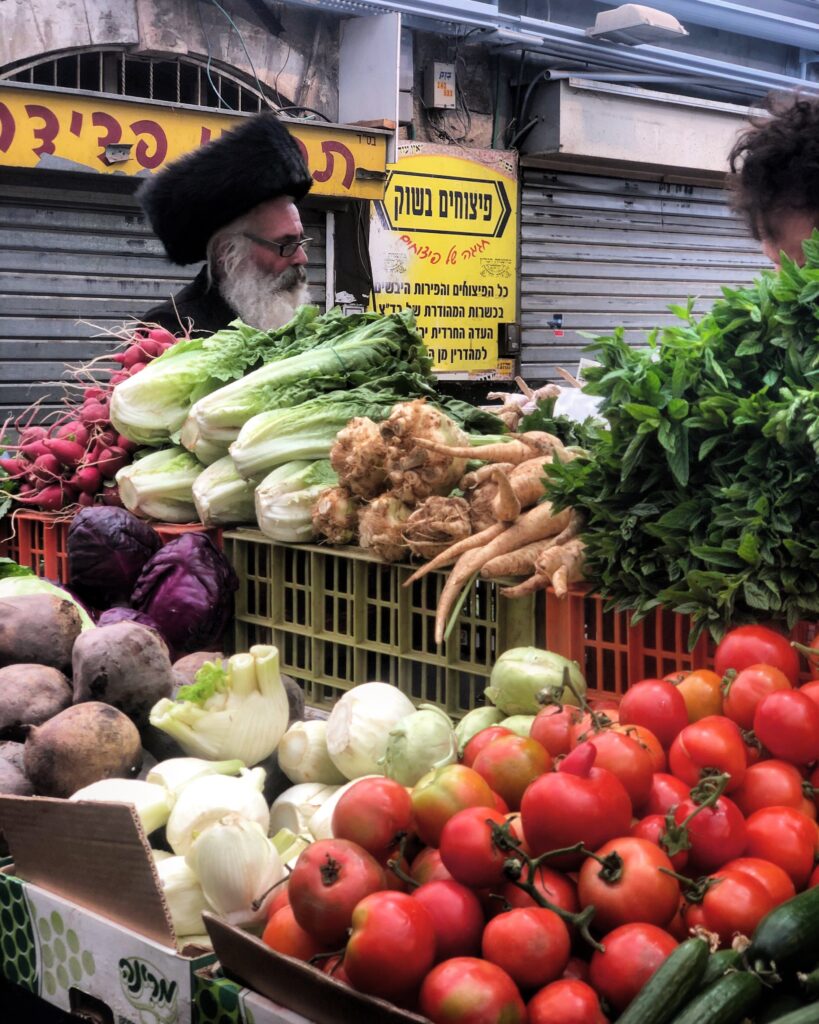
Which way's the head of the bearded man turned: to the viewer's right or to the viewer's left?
to the viewer's right

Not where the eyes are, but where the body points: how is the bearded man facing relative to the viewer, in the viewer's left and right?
facing to the right of the viewer

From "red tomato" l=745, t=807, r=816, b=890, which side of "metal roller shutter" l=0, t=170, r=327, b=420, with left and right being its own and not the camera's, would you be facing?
front

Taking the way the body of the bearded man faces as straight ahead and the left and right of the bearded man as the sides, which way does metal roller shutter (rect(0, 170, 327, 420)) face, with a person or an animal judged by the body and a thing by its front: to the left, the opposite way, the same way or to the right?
to the right

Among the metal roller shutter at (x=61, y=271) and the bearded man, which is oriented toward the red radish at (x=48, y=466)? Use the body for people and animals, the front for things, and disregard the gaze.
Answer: the metal roller shutter

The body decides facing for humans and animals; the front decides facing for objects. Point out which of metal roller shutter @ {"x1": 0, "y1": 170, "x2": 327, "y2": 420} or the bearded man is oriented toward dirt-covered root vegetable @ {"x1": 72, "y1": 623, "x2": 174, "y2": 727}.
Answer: the metal roller shutter

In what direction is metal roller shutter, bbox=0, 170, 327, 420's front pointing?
toward the camera

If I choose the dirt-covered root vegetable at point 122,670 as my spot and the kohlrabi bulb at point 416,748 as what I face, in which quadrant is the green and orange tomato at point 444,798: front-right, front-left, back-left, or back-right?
front-right

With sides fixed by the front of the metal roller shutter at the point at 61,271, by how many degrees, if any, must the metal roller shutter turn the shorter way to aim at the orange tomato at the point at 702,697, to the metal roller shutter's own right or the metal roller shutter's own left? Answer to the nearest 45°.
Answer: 0° — it already faces it

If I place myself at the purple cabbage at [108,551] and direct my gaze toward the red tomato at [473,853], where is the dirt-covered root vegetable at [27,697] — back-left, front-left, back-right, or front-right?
front-right

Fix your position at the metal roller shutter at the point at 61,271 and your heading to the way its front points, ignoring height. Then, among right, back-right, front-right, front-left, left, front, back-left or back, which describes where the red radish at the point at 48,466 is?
front
